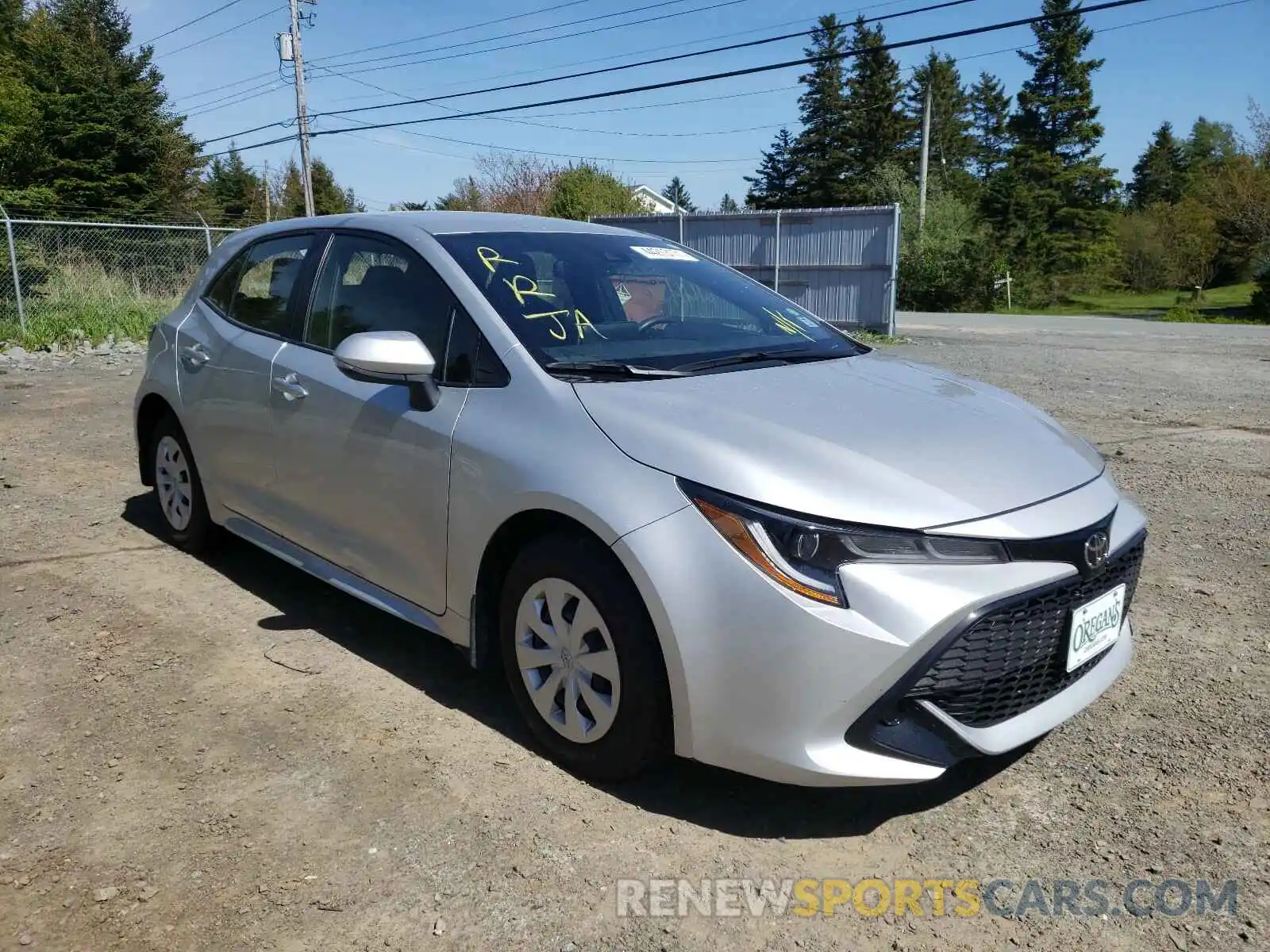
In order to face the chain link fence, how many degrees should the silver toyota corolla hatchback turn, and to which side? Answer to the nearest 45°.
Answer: approximately 180°

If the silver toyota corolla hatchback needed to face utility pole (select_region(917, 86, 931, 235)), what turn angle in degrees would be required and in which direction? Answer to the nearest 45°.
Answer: approximately 135° to its left

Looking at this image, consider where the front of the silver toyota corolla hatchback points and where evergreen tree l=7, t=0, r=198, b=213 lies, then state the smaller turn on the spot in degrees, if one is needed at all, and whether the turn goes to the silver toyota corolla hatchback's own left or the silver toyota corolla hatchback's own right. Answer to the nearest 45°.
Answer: approximately 180°

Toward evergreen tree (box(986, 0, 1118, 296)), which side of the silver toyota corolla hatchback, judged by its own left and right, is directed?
left

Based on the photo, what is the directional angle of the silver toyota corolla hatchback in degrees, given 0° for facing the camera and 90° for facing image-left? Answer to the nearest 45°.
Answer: approximately 315°

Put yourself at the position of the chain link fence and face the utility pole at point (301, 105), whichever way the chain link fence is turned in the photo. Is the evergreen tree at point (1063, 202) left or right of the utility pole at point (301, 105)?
right

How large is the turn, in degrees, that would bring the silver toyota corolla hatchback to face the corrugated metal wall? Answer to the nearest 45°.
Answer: approximately 135° to its left

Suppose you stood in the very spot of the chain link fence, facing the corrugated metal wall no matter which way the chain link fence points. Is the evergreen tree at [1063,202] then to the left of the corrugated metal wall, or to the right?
left
